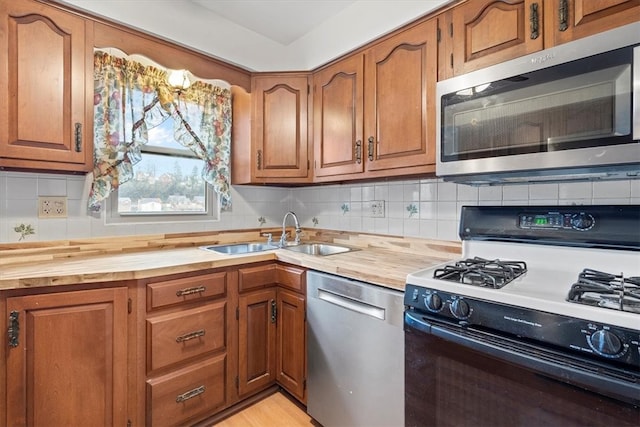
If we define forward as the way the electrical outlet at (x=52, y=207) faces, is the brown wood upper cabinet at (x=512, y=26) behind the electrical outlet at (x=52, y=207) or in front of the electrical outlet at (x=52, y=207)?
in front

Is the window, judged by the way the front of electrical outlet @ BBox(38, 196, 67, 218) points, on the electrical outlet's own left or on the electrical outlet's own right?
on the electrical outlet's own left

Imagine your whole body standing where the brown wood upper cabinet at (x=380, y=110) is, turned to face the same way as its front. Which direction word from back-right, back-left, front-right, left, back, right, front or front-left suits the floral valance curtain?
front-right

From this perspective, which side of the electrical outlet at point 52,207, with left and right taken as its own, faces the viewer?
front

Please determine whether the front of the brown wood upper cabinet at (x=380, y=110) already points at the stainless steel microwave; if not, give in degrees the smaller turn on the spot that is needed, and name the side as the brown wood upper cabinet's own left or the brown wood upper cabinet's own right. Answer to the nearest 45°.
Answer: approximately 90° to the brown wood upper cabinet's own left

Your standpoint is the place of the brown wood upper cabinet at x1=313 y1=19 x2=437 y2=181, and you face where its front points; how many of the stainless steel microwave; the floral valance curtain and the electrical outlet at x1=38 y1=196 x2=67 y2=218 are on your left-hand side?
1

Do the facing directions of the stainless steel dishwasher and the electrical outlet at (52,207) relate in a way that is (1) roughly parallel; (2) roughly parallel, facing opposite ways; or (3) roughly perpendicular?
roughly perpendicular

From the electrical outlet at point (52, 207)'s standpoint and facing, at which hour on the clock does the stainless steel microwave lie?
The stainless steel microwave is roughly at 11 o'clock from the electrical outlet.

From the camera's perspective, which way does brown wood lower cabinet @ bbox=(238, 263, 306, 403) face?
toward the camera

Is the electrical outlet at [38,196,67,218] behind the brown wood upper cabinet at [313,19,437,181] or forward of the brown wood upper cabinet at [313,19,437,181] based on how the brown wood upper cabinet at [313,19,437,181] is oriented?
forward
